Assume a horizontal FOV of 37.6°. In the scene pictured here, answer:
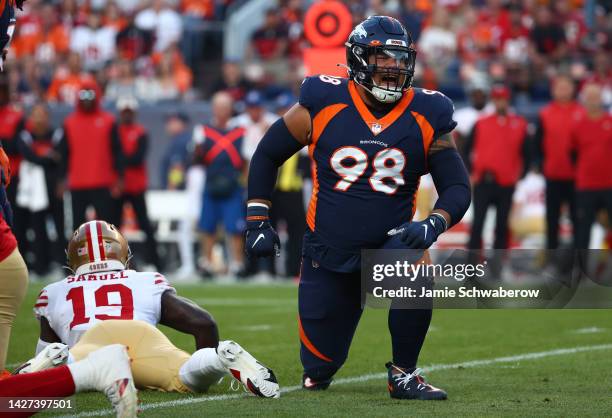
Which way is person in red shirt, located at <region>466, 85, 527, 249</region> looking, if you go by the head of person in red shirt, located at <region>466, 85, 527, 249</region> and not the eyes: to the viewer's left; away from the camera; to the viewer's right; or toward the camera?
toward the camera

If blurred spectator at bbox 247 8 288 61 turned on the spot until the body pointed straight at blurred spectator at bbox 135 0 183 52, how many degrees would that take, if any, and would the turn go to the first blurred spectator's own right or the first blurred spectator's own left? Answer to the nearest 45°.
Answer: approximately 90° to the first blurred spectator's own right

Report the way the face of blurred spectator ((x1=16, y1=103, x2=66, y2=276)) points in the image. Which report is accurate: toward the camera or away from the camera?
toward the camera

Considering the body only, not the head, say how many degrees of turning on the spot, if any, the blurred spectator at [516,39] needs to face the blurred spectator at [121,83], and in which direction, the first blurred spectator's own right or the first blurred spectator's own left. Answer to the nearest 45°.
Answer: approximately 90° to the first blurred spectator's own right

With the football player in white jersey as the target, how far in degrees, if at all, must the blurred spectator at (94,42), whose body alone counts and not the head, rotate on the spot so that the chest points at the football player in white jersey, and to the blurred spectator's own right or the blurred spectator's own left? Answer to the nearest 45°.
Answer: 0° — they already face them

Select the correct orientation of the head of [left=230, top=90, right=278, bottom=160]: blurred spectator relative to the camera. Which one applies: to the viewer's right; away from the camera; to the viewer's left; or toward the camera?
toward the camera

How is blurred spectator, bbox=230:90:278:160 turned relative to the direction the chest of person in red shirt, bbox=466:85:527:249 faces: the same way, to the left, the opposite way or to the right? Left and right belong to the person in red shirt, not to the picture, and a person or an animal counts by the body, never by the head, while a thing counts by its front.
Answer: the same way

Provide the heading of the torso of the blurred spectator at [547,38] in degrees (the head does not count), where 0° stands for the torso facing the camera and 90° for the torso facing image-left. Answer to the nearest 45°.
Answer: approximately 0°

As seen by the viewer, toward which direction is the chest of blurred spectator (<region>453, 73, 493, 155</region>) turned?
toward the camera

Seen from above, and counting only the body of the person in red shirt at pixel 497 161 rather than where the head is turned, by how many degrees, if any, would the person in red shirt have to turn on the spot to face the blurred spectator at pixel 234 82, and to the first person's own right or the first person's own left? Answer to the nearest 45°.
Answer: approximately 135° to the first person's own right

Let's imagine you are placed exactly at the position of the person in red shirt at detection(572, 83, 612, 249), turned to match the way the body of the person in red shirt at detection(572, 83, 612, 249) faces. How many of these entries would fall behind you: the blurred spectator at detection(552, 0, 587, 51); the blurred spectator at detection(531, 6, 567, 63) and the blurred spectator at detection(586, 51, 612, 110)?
3

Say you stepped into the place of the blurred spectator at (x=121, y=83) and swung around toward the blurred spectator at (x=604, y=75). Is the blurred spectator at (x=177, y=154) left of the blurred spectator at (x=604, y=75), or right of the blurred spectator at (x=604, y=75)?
right

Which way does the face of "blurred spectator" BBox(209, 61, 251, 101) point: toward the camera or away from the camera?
toward the camera

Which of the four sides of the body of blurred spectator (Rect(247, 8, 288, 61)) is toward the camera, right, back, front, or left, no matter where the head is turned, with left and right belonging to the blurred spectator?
front

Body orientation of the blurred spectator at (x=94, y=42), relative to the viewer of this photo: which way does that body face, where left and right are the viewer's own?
facing the viewer

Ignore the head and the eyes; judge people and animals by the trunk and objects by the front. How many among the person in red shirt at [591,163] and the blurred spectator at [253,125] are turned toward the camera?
2

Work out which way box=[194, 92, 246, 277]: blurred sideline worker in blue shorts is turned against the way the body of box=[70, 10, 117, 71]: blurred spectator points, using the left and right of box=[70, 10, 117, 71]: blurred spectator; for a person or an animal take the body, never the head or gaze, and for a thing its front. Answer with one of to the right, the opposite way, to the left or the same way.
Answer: the same way

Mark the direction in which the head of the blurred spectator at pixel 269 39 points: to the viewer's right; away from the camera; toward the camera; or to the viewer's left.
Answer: toward the camera
